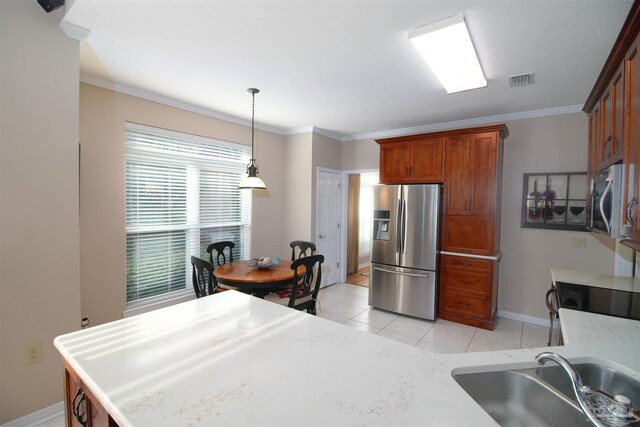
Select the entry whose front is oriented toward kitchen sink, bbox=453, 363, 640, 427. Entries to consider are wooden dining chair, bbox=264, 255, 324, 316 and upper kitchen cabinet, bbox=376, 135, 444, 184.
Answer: the upper kitchen cabinet

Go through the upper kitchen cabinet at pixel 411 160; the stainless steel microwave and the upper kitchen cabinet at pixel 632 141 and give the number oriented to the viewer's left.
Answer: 2

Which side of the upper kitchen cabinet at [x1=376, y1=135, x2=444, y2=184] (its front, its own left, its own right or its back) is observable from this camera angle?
front

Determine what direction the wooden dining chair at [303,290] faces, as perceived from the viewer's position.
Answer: facing away from the viewer and to the left of the viewer

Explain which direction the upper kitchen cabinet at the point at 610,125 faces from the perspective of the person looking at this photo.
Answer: facing to the left of the viewer

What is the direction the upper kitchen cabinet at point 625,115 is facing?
to the viewer's left

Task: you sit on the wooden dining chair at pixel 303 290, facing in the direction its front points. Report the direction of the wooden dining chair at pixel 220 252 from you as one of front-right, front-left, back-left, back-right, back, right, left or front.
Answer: front

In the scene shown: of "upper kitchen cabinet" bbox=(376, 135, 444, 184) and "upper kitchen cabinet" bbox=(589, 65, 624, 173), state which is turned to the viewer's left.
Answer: "upper kitchen cabinet" bbox=(589, 65, 624, 173)

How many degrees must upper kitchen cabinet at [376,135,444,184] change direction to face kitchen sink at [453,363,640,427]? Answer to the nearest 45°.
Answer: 0° — it already faces it

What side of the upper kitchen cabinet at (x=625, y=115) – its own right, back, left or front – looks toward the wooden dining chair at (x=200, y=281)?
front

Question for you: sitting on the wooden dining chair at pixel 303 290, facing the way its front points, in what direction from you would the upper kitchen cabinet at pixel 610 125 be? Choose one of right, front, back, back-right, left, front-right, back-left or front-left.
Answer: back

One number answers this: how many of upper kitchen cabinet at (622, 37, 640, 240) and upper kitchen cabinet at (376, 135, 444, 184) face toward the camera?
1

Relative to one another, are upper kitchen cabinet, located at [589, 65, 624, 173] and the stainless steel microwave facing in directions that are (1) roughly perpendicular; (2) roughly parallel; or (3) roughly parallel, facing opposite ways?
roughly parallel

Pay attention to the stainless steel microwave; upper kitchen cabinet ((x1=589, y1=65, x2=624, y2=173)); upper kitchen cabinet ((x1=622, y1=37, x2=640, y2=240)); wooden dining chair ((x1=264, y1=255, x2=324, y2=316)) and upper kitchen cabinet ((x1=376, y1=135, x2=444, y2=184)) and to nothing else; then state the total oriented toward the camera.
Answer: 1
